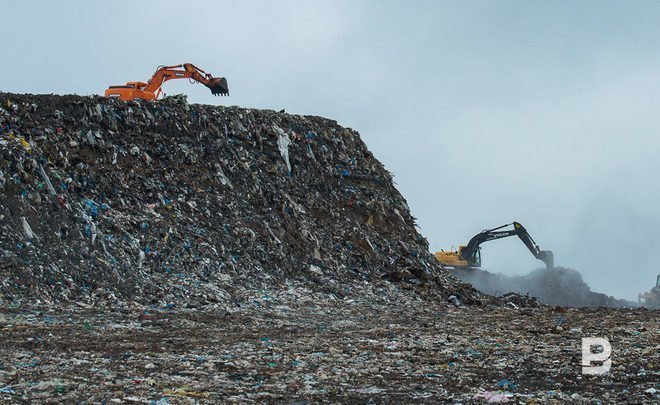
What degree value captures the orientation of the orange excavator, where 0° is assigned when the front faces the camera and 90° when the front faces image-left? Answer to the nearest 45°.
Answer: approximately 270°

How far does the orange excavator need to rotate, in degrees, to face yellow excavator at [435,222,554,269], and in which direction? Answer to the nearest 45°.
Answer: approximately 45° to its left

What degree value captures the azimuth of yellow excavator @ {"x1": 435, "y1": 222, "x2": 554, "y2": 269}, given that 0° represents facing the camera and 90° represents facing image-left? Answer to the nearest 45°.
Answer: approximately 270°

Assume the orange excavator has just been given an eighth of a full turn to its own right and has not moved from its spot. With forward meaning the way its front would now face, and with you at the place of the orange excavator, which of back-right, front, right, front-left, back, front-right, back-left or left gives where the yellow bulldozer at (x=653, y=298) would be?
front-left

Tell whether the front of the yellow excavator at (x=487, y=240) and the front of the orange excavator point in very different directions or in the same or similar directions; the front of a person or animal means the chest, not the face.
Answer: same or similar directions

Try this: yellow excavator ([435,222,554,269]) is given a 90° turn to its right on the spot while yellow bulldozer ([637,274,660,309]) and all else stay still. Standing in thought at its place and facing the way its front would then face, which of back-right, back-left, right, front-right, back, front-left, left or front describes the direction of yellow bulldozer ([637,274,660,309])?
left

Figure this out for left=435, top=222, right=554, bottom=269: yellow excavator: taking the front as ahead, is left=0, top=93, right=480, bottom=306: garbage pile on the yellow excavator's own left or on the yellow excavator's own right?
on the yellow excavator's own right

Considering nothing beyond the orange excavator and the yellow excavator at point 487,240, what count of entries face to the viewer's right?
2

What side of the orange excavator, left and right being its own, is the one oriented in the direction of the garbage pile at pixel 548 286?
front

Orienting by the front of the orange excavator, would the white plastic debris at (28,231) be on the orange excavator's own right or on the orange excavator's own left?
on the orange excavator's own right
